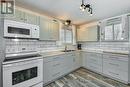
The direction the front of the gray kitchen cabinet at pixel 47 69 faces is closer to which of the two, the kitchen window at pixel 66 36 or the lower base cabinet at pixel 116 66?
the lower base cabinet

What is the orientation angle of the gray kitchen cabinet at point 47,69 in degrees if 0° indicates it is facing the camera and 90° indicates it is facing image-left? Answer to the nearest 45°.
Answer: approximately 315°

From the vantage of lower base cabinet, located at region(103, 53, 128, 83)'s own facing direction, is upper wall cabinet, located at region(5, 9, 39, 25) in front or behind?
in front

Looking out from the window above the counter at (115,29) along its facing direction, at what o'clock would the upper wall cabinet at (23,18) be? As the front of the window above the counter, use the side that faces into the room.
the upper wall cabinet at (23,18) is roughly at 12 o'clock from the window above the counter at (115,29).

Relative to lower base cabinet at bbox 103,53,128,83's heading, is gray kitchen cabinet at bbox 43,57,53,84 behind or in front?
in front

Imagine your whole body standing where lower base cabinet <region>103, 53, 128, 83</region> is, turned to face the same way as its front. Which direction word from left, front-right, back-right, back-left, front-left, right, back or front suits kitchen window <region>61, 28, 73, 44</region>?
front-right

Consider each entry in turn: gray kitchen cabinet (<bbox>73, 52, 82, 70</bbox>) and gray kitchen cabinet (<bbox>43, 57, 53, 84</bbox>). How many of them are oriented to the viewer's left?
0

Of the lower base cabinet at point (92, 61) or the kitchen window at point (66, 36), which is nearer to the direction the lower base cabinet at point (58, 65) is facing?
the lower base cabinet
